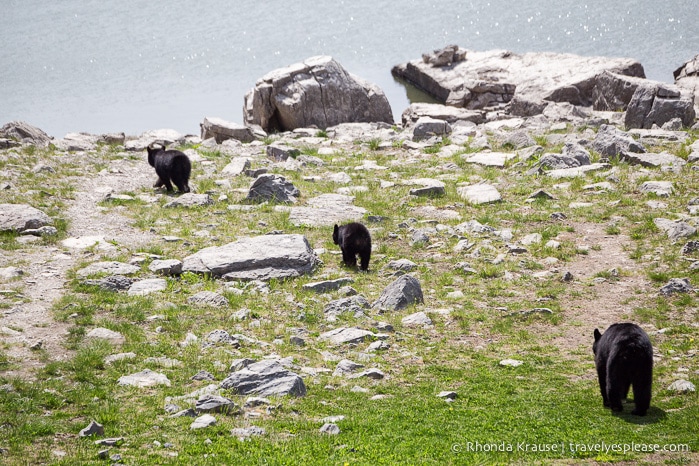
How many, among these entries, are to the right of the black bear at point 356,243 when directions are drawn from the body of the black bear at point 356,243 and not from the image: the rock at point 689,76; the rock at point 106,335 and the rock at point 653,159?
2

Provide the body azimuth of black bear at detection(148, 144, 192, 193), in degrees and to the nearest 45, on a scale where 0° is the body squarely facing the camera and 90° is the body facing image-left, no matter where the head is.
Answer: approximately 135°

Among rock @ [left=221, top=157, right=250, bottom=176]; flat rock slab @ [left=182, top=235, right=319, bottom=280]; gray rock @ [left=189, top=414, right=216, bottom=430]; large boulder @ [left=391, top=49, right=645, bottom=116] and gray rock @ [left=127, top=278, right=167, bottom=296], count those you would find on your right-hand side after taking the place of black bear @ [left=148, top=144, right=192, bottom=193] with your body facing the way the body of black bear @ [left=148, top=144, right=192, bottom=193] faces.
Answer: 2

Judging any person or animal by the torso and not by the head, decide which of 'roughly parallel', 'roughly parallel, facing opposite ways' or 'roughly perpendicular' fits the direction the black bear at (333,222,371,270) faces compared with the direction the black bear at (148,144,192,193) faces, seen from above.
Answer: roughly parallel

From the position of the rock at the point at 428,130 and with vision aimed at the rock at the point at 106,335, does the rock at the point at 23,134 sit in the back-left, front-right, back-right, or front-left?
front-right

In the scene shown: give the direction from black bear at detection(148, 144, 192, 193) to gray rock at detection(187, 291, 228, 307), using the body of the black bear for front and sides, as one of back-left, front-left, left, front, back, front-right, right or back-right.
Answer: back-left

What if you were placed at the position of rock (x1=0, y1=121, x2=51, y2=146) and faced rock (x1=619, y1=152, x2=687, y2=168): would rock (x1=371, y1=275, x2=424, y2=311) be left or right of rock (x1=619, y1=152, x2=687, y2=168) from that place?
right

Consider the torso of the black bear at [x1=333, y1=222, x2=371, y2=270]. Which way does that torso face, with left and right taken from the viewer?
facing away from the viewer and to the left of the viewer

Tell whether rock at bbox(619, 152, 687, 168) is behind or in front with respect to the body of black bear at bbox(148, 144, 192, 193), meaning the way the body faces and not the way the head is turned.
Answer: behind

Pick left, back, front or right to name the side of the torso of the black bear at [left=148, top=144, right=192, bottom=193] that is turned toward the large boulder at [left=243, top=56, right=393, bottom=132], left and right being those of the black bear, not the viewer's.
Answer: right

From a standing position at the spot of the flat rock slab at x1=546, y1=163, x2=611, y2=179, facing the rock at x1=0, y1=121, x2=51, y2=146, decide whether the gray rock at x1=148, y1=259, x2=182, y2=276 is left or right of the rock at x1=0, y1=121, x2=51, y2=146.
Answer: left

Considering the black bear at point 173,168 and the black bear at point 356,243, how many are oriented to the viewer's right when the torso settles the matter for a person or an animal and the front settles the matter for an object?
0

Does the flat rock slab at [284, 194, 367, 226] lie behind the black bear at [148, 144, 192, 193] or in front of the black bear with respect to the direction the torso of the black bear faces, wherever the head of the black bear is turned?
behind
